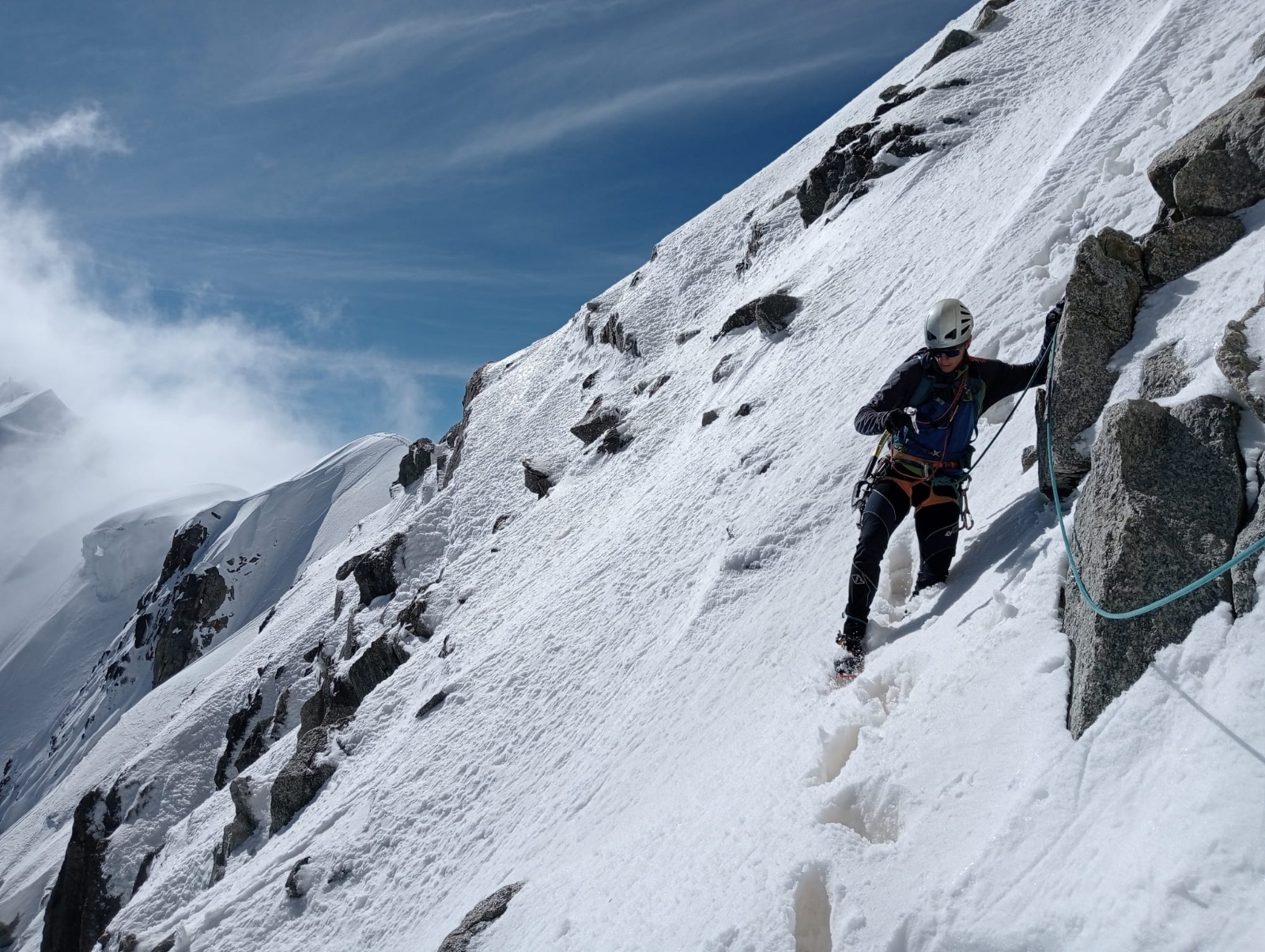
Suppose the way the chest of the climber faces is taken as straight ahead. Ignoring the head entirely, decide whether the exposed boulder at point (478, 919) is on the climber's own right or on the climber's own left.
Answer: on the climber's own right

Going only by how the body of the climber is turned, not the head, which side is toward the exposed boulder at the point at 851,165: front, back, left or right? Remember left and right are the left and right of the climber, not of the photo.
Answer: back

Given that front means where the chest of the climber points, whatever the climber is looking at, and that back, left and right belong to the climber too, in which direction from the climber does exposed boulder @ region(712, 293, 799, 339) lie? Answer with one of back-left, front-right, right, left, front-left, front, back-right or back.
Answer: back

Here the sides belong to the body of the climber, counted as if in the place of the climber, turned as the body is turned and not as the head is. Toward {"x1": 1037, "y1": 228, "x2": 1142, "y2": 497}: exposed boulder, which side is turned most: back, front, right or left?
left

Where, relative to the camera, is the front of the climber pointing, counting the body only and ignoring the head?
toward the camera

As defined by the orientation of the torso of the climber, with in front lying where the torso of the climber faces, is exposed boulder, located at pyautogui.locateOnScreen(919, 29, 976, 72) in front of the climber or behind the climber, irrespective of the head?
behind

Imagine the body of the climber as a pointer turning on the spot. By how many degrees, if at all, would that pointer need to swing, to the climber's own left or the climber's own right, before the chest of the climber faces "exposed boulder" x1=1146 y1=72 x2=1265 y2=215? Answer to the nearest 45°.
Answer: approximately 90° to the climber's own left
